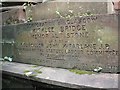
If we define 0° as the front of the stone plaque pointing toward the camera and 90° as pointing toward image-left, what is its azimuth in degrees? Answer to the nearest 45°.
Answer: approximately 45°
